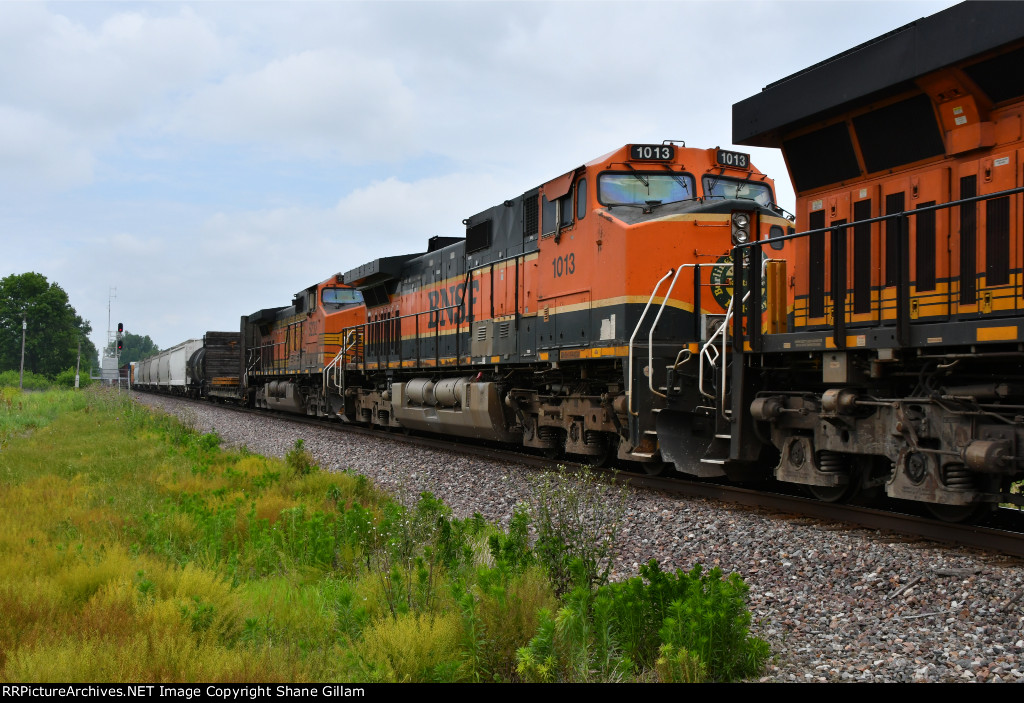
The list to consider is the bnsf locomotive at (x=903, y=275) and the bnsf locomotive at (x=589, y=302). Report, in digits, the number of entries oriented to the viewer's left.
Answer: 0

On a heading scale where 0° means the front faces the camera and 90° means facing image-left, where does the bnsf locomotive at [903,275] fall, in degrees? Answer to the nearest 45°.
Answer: approximately 315°

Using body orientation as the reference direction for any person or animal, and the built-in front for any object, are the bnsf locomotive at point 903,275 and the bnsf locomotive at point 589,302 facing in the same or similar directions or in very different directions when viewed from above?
same or similar directions

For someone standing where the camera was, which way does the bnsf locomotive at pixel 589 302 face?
facing the viewer and to the right of the viewer

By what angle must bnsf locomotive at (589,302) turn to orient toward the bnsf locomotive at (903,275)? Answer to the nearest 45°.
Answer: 0° — it already faces it

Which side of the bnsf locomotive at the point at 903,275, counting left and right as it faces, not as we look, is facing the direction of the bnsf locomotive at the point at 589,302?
back
